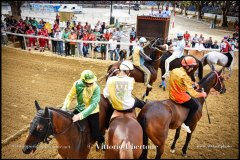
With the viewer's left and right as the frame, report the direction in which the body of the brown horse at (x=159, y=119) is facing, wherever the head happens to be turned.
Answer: facing away from the viewer and to the right of the viewer

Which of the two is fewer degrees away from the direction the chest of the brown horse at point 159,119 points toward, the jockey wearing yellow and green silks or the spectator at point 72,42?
the spectator

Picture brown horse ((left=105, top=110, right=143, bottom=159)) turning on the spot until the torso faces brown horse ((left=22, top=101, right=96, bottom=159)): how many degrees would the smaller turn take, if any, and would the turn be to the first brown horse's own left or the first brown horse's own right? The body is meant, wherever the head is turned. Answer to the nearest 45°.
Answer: approximately 90° to the first brown horse's own left

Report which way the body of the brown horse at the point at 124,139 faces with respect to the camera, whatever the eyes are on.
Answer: away from the camera

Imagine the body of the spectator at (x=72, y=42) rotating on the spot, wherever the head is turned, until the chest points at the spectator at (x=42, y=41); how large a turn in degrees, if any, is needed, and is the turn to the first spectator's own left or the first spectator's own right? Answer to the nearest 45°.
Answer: approximately 135° to the first spectator's own right

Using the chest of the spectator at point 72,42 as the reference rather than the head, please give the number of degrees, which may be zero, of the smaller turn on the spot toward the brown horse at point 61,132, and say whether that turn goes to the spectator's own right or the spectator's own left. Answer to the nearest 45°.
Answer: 0° — they already face it

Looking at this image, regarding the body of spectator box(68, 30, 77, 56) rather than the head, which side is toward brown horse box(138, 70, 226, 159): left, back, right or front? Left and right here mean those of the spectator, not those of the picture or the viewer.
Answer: front

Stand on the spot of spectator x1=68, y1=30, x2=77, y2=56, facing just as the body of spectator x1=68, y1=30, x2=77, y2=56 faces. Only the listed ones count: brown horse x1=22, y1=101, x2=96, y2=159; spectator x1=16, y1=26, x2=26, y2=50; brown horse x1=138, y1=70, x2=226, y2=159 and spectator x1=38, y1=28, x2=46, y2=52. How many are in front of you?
2
